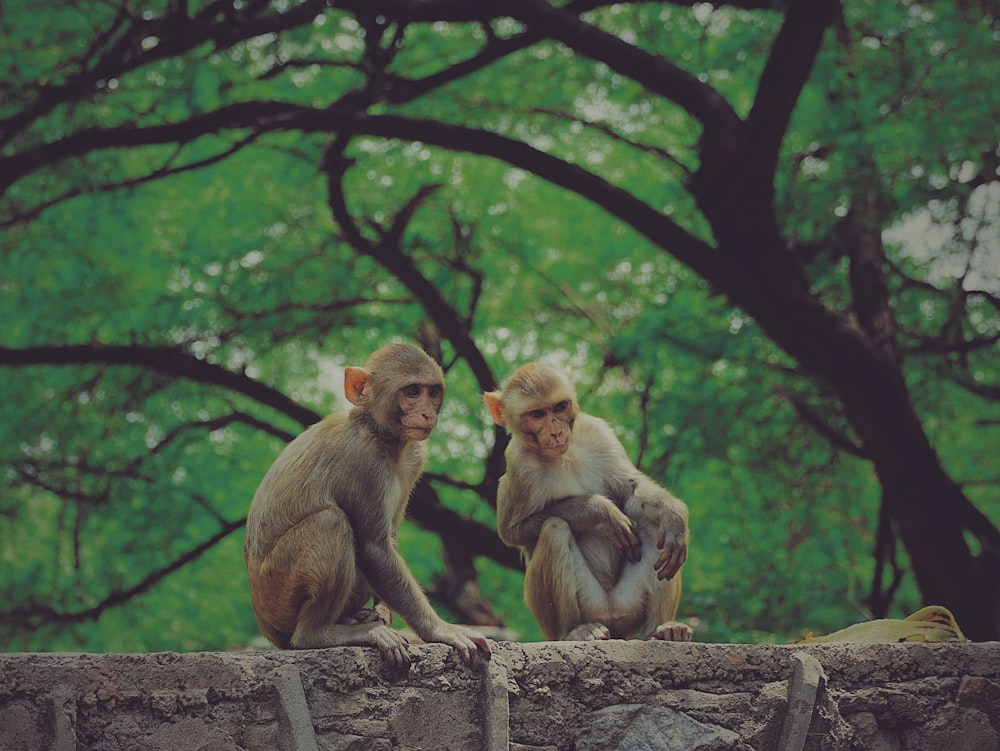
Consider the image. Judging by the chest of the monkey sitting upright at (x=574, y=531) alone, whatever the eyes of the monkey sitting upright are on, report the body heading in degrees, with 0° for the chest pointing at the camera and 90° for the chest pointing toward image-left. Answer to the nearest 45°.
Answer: approximately 0°
